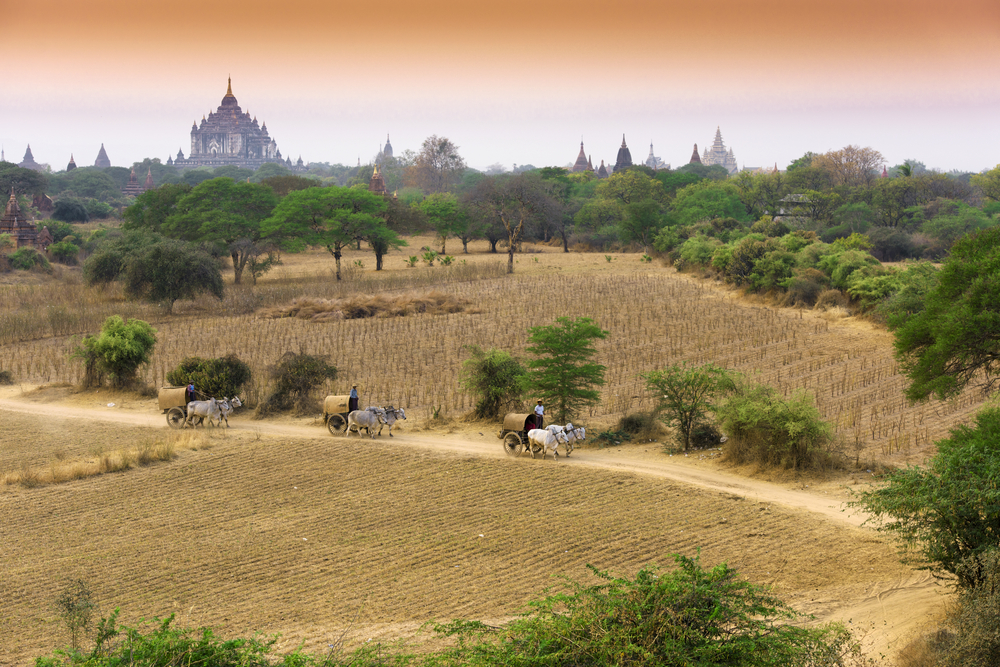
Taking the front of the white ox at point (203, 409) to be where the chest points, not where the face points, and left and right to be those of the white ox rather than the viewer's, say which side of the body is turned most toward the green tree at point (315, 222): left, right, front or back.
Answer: left

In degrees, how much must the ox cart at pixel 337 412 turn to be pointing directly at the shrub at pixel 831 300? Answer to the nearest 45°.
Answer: approximately 45° to its left

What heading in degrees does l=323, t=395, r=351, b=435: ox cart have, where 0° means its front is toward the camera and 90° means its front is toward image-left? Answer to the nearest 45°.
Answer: approximately 270°

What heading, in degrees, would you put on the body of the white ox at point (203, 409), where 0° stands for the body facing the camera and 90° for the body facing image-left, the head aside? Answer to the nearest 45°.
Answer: approximately 270°

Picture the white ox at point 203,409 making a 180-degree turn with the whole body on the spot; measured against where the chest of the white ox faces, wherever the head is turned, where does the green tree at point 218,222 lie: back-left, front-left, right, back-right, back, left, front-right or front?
right

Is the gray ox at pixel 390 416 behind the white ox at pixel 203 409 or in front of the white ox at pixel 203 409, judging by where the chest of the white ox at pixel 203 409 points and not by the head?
in front

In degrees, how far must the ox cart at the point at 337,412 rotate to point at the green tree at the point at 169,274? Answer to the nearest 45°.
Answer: approximately 90° to its left

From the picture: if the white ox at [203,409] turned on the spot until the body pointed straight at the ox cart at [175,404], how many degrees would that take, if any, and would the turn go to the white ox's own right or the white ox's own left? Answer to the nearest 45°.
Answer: approximately 135° to the white ox's own left

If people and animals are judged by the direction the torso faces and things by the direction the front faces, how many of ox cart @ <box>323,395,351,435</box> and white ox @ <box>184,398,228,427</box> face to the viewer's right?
2

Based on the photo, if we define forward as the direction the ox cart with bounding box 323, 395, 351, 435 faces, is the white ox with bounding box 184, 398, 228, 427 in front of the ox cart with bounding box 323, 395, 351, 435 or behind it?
behind

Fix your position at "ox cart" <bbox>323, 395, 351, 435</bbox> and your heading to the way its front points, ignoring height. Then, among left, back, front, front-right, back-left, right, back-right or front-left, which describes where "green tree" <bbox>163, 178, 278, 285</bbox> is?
left

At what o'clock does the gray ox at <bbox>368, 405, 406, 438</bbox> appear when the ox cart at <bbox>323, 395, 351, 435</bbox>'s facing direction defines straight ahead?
The gray ox is roughly at 1 o'clock from the ox cart.

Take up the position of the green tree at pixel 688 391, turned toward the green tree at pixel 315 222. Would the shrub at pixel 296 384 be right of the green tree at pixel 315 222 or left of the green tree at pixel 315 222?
left

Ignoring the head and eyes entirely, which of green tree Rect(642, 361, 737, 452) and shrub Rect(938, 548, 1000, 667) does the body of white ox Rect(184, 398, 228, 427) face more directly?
the green tree

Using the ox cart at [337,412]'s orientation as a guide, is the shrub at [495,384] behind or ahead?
ahead
